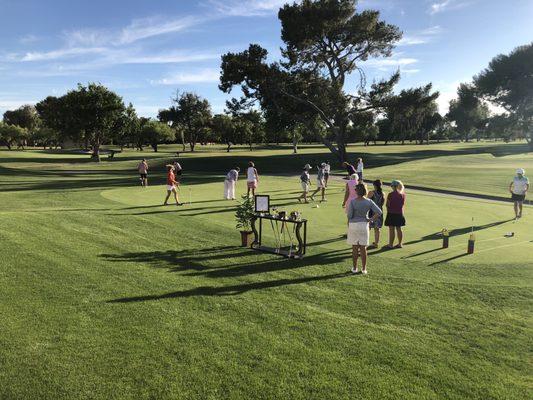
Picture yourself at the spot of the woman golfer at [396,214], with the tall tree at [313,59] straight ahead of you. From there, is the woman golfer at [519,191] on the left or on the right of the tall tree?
right

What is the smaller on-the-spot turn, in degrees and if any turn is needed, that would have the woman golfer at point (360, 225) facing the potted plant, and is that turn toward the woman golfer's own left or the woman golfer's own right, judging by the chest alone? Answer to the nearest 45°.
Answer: approximately 45° to the woman golfer's own left

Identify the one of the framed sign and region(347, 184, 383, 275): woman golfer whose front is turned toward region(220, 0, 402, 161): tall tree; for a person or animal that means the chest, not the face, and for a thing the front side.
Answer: the woman golfer

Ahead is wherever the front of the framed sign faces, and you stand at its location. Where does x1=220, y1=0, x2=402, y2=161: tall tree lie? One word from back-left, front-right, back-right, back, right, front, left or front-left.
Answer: back

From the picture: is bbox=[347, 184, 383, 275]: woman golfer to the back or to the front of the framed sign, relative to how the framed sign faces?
to the front

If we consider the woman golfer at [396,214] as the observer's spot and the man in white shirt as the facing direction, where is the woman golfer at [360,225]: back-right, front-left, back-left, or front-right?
back-left

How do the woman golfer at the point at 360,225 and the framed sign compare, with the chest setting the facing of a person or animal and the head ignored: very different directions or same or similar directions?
very different directions

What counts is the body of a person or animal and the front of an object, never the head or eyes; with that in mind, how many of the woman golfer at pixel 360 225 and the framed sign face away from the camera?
1

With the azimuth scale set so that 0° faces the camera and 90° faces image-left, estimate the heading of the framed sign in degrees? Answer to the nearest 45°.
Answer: approximately 0°

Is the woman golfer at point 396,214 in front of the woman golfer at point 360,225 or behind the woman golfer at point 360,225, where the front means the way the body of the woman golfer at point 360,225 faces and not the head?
in front

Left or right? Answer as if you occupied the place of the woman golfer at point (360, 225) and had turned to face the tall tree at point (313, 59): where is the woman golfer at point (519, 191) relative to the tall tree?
right

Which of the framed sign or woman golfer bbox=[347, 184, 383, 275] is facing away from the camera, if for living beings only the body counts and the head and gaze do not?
the woman golfer

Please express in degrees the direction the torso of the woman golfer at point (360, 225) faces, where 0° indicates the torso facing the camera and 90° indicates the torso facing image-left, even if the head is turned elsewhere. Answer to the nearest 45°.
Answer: approximately 180°
